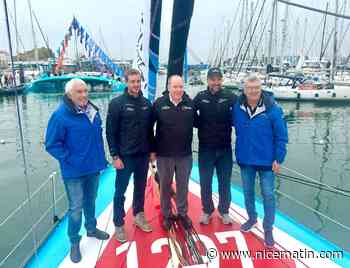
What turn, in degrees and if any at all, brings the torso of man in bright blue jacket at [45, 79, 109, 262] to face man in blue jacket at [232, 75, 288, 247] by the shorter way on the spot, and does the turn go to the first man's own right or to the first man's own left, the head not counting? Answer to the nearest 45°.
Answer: approximately 45° to the first man's own left

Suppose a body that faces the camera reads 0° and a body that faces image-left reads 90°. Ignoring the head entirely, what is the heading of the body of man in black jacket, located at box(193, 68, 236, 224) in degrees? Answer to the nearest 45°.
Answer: approximately 0°

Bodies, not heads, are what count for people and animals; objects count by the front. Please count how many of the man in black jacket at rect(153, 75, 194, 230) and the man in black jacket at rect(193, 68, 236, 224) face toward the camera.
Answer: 2

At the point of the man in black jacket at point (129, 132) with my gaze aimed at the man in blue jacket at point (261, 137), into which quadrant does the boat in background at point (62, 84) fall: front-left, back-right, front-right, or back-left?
back-left

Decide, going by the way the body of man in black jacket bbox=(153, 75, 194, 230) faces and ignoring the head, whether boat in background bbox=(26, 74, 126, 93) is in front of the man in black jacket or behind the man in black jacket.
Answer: behind

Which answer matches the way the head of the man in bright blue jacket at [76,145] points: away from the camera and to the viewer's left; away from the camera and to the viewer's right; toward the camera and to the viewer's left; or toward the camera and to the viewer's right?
toward the camera and to the viewer's right

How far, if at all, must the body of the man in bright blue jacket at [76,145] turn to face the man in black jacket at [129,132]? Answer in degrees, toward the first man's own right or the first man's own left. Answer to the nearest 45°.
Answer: approximately 45° to the first man's own left
